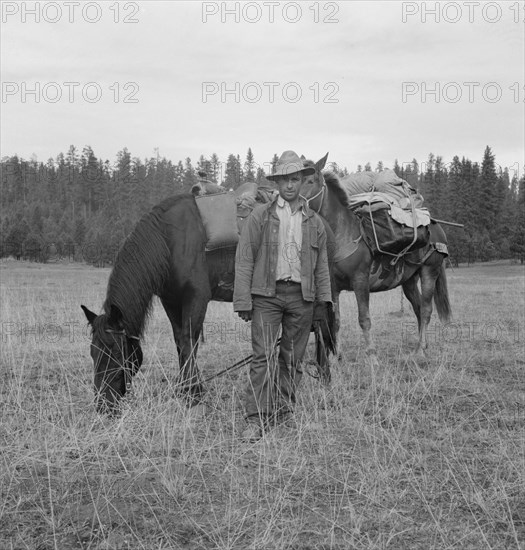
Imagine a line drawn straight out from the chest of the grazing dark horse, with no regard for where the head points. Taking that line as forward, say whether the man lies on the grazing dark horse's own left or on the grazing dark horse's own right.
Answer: on the grazing dark horse's own left

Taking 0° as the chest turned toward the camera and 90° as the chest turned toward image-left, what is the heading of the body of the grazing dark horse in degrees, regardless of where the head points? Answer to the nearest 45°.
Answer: approximately 45°

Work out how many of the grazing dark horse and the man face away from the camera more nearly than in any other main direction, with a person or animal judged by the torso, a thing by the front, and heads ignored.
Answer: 0

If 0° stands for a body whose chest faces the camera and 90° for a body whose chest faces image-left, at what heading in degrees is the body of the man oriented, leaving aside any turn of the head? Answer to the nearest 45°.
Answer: approximately 0°

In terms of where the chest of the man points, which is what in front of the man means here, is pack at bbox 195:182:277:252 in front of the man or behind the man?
behind

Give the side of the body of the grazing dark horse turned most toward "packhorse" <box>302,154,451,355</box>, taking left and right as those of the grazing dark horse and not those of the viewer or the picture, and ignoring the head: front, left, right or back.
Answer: back
